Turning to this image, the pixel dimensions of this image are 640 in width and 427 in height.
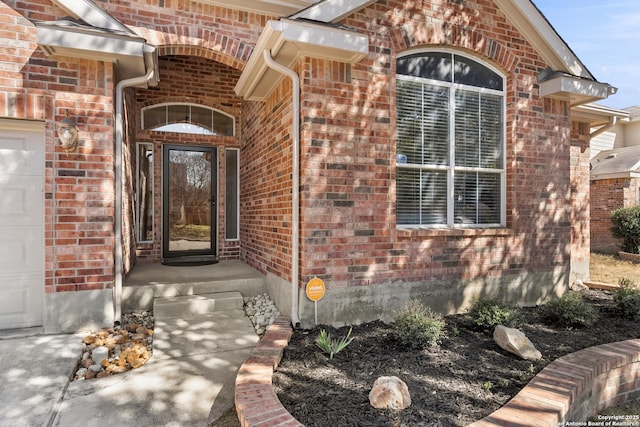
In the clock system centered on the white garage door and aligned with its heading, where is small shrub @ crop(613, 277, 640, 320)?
The small shrub is roughly at 10 o'clock from the white garage door.

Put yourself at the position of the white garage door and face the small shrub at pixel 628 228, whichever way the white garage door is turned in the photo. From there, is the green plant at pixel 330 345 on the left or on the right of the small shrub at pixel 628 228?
right

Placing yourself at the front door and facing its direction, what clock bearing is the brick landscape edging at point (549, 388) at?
The brick landscape edging is roughly at 11 o'clock from the front door.

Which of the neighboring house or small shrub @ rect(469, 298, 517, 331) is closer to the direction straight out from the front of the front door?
the small shrub

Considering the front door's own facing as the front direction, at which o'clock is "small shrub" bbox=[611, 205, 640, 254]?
The small shrub is roughly at 9 o'clock from the front door.

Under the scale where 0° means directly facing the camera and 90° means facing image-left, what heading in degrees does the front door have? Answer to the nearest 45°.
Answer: approximately 0°

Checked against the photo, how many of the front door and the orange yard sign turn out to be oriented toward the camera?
2
